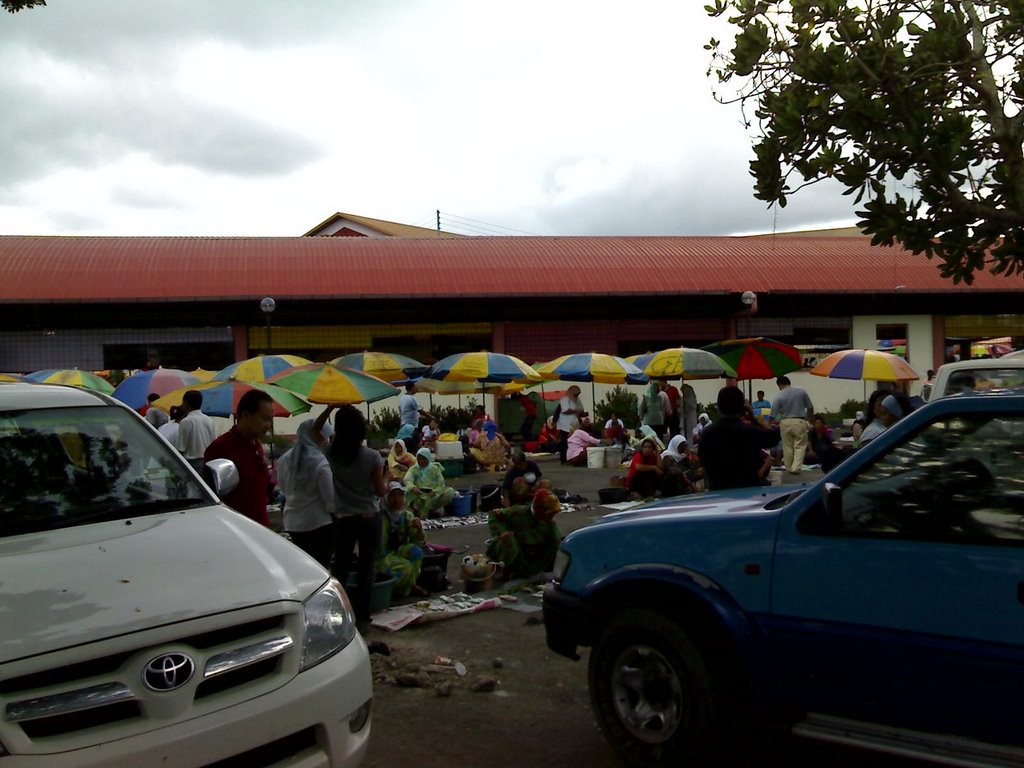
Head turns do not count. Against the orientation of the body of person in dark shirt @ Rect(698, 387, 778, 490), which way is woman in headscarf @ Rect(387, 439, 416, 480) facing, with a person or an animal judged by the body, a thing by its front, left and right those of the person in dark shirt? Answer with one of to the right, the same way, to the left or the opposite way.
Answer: the opposite way

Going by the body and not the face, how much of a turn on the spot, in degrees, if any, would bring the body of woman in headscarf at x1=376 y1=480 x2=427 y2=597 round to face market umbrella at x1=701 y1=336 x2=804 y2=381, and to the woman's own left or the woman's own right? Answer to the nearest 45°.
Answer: approximately 90° to the woman's own left

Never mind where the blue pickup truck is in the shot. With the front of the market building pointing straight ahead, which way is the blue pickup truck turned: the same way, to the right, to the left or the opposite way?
to the right

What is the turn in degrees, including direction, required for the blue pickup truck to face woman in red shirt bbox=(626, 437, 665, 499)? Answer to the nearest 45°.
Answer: approximately 90° to its right

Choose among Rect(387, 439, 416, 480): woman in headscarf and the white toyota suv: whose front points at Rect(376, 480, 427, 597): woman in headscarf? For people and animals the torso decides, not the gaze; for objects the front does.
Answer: Rect(387, 439, 416, 480): woman in headscarf

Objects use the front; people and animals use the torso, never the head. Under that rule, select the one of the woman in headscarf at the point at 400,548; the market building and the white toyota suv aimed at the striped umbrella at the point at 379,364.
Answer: the market building

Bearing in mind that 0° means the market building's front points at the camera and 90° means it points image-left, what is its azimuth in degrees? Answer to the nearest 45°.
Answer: approximately 0°

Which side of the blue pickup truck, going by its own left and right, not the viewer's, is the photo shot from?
left

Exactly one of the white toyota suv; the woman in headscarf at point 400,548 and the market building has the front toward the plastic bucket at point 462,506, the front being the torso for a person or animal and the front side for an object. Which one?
the market building

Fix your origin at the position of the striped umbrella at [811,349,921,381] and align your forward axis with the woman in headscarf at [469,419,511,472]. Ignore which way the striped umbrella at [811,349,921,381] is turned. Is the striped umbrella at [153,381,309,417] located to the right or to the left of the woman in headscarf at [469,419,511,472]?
left

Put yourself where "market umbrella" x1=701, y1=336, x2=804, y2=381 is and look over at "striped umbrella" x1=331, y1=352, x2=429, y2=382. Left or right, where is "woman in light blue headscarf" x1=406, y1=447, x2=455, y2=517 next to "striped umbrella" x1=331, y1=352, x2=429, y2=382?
left

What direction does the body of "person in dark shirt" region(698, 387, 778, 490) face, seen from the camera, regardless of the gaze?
away from the camera
